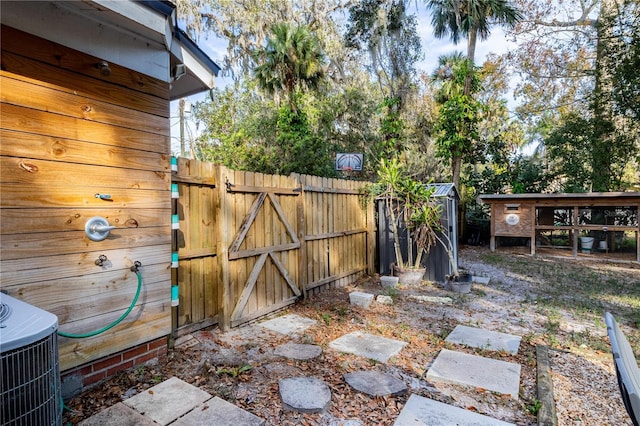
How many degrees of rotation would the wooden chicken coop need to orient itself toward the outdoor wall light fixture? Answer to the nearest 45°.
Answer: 0° — it already faces it

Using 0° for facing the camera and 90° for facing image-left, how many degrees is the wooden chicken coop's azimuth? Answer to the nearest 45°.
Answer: approximately 0°

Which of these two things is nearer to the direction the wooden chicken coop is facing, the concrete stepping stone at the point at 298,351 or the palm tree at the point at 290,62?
the concrete stepping stone

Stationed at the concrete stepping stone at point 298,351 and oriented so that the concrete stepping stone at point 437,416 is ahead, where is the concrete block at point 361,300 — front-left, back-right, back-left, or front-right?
back-left

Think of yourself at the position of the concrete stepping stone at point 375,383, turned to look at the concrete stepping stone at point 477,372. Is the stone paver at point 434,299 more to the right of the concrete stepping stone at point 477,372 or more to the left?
left

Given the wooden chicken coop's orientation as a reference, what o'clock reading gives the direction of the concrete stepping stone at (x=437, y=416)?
The concrete stepping stone is roughly at 12 o'clock from the wooden chicken coop.

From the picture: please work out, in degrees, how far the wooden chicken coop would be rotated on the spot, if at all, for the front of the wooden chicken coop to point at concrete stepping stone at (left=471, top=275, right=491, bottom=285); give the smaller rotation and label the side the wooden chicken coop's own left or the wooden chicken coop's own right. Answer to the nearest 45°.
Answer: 0° — it already faces it
